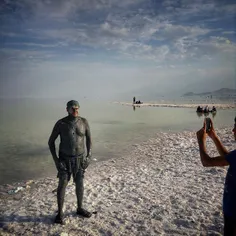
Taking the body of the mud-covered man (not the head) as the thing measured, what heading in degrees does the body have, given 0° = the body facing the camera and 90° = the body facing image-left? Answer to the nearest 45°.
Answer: approximately 315°
